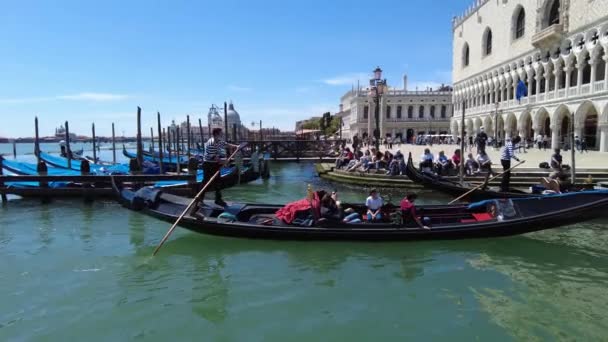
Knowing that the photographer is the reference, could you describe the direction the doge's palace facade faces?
facing the viewer and to the left of the viewer

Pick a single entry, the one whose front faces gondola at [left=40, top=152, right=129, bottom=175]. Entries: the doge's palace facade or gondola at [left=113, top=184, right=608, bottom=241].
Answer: the doge's palace facade

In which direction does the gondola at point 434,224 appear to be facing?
to the viewer's right

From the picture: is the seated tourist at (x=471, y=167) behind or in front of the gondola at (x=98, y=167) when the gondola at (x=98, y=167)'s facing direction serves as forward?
behind

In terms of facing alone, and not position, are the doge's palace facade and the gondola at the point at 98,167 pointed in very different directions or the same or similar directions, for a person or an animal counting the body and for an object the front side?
same or similar directions

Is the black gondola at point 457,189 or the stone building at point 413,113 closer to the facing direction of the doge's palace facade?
the black gondola

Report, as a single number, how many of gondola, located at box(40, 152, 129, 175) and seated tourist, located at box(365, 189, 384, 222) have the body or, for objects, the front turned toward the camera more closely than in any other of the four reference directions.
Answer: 1

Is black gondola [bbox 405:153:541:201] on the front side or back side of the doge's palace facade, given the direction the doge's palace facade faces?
on the front side

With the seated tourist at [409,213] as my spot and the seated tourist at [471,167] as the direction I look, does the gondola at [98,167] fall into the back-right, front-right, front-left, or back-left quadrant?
front-left

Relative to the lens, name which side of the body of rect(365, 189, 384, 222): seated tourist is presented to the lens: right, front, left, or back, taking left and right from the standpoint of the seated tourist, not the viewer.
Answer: front

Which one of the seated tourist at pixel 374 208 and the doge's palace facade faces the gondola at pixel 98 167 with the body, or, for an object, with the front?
the doge's palace facade

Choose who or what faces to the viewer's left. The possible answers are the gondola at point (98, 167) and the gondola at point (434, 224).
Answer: the gondola at point (98, 167)

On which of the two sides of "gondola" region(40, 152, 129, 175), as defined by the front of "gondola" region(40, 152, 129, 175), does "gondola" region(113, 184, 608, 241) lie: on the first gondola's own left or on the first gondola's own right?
on the first gondola's own left
